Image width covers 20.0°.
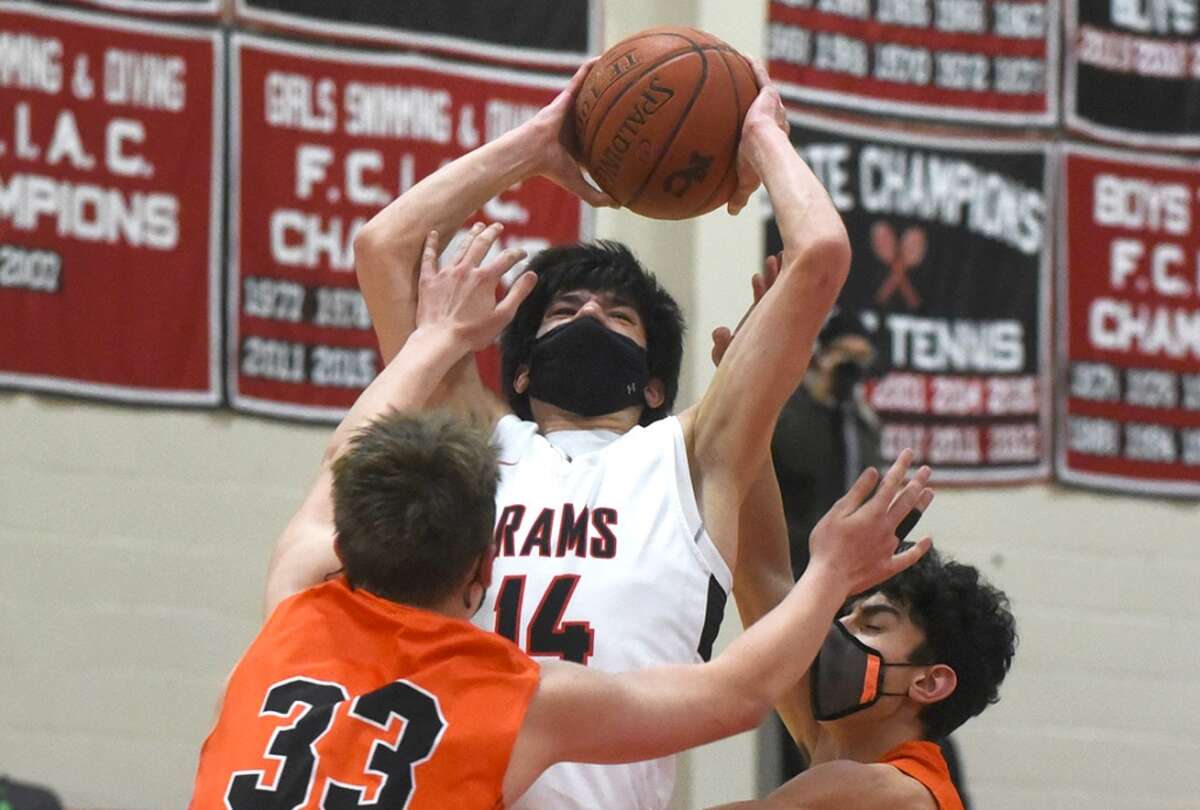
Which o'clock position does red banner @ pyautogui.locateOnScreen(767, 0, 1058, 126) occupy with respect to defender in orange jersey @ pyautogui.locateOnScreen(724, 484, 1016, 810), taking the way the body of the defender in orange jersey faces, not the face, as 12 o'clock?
The red banner is roughly at 3 o'clock from the defender in orange jersey.

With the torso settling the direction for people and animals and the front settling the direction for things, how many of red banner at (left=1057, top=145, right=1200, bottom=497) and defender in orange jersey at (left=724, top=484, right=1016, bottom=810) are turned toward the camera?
1

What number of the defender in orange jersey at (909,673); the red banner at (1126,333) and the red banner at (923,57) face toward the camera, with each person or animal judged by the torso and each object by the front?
2

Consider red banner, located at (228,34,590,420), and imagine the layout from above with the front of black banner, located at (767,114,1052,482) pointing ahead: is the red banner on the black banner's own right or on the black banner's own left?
on the black banner's own right

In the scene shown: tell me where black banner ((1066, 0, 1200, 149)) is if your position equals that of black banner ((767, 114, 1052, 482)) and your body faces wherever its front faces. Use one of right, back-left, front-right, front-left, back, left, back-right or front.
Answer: back-left

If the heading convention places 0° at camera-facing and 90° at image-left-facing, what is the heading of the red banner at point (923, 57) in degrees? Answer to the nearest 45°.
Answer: approximately 0°

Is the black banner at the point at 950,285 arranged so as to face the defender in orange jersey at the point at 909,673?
yes

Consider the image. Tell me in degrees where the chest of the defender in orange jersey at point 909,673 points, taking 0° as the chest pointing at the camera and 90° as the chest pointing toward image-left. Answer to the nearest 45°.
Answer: approximately 90°

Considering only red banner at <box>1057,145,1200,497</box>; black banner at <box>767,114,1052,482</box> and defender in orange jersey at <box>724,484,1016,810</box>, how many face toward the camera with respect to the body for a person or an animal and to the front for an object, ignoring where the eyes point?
2

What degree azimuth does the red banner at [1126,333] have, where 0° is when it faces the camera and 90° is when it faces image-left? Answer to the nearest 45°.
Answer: approximately 0°
